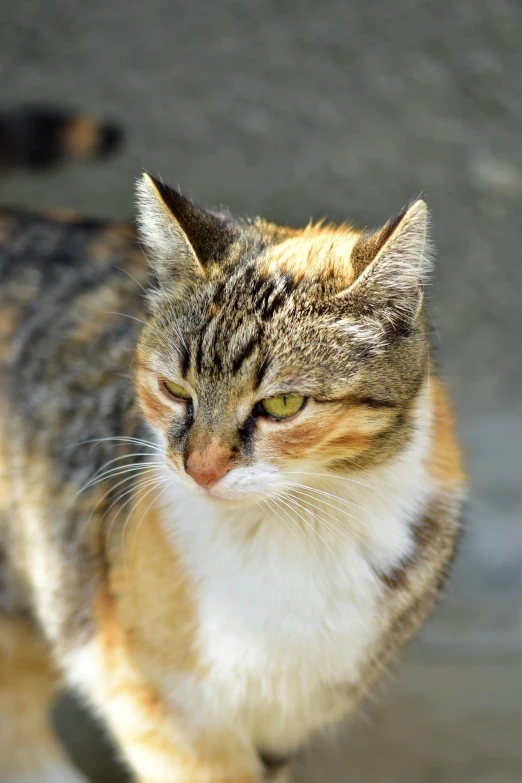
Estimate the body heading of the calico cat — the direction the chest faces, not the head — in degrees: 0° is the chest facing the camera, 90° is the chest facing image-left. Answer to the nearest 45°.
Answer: approximately 315°
